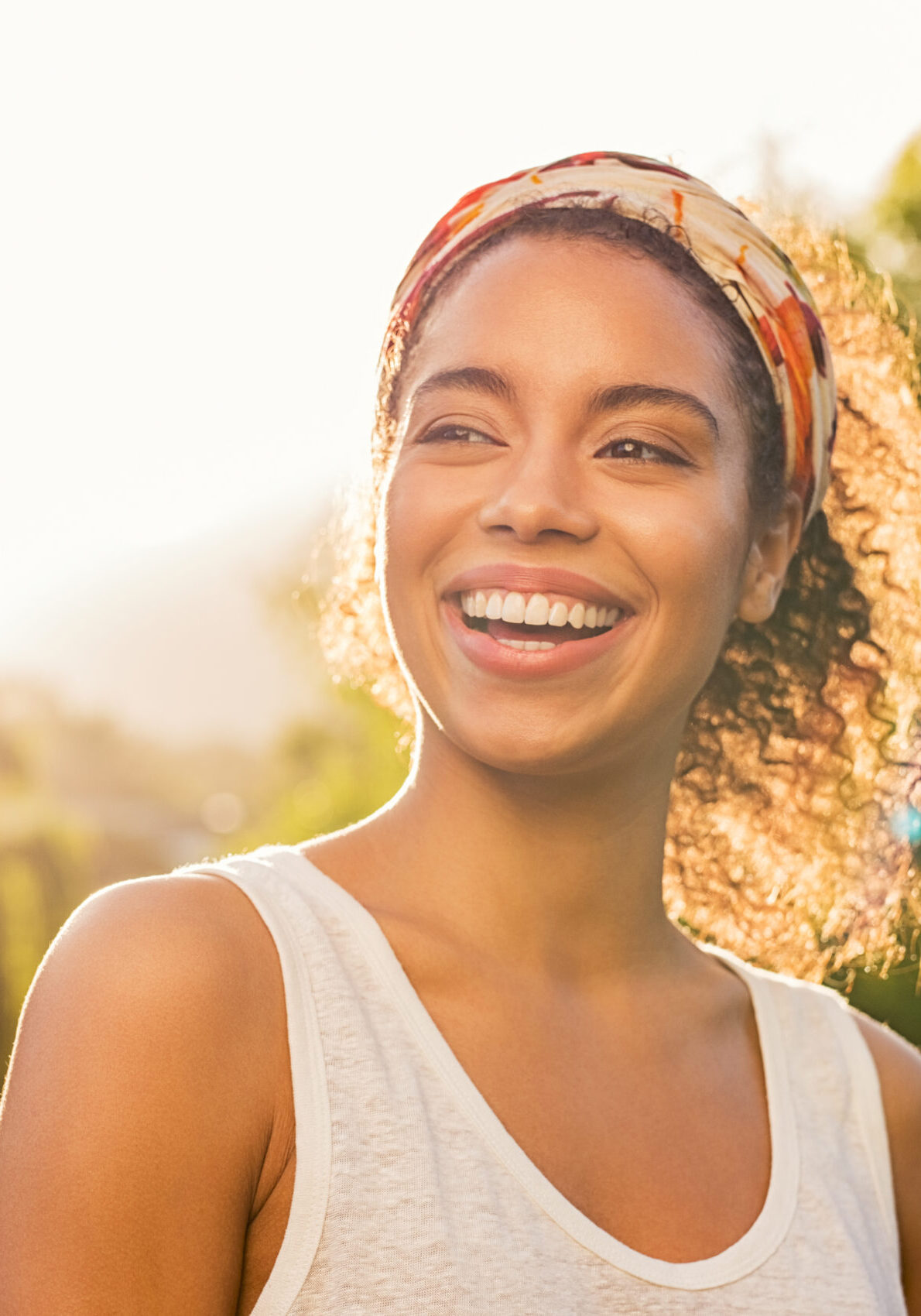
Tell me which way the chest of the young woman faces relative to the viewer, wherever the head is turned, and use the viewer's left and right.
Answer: facing the viewer and to the right of the viewer

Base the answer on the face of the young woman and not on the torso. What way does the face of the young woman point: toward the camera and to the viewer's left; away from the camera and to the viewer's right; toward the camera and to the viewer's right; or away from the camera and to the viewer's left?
toward the camera and to the viewer's left
